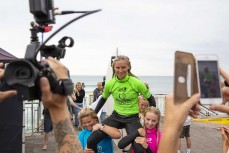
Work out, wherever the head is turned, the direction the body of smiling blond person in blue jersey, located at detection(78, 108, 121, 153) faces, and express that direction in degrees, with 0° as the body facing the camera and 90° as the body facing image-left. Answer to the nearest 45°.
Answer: approximately 0°

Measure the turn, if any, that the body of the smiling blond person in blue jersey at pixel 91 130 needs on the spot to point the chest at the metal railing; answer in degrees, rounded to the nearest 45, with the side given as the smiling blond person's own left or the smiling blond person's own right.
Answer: approximately 180°

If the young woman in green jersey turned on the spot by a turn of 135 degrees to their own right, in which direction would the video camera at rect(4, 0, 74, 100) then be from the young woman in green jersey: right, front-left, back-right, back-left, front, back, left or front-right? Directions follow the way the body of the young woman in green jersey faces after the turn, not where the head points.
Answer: back-left

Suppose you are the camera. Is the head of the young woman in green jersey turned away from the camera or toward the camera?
toward the camera

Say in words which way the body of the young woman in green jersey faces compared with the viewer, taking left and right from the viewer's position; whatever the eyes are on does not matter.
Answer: facing the viewer

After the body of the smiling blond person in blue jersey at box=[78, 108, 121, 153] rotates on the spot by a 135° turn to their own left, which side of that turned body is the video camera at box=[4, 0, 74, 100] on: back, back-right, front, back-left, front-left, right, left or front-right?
back-right

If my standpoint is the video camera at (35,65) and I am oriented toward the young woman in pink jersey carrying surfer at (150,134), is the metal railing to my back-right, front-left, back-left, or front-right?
front-left
